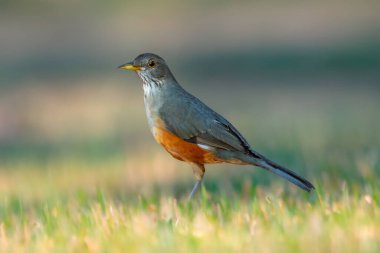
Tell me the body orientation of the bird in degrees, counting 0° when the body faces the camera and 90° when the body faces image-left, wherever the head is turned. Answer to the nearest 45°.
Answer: approximately 90°
